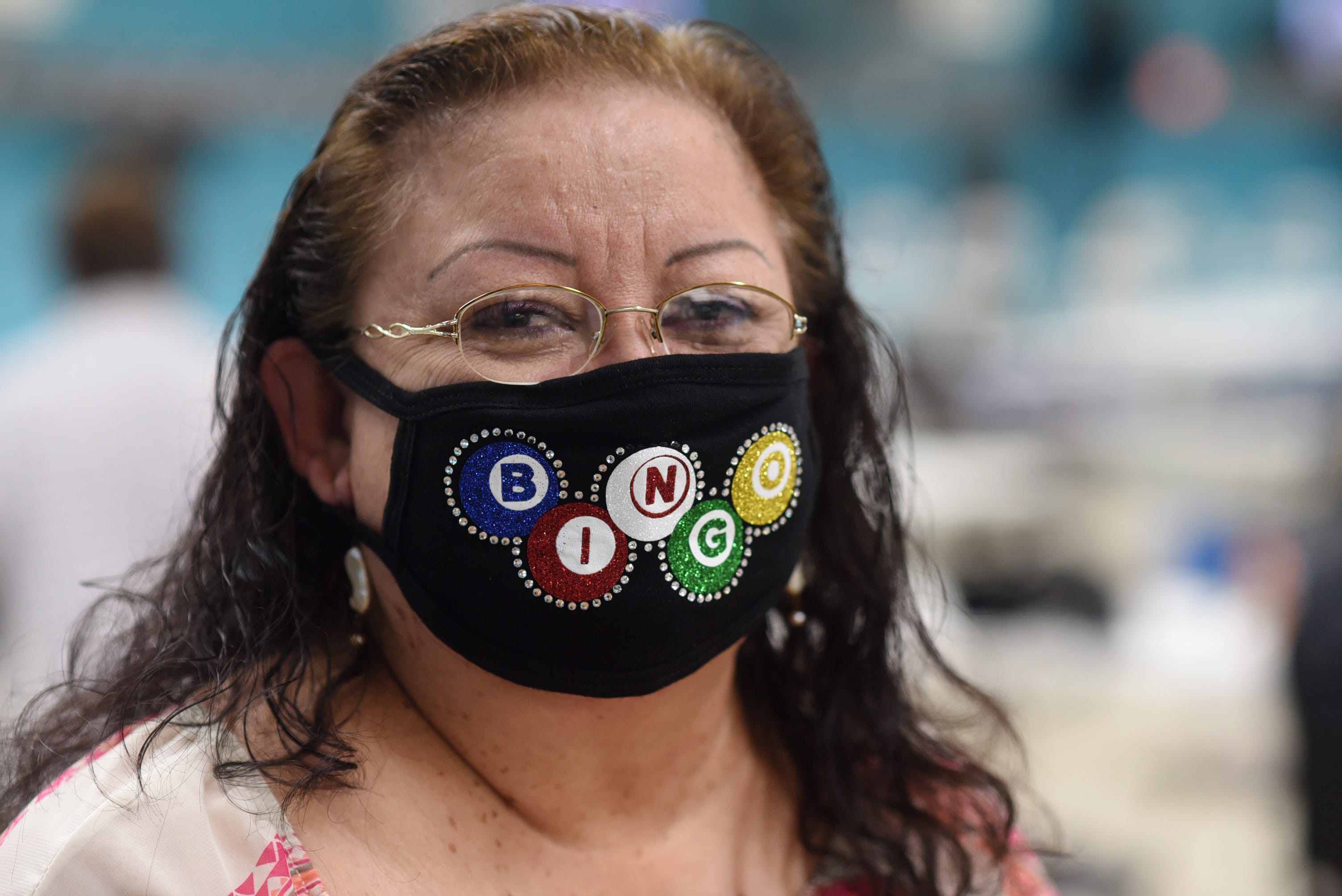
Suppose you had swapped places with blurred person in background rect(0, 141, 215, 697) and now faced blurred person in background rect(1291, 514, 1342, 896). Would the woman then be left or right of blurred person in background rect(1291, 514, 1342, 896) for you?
right

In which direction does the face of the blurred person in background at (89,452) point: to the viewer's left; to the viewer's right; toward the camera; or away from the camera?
away from the camera

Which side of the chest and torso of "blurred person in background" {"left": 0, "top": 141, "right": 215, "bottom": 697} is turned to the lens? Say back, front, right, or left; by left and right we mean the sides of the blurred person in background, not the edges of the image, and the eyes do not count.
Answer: back

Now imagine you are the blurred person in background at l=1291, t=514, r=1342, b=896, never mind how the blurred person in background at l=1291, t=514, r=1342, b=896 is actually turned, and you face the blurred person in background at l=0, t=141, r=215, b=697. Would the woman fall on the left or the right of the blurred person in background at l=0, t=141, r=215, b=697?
left

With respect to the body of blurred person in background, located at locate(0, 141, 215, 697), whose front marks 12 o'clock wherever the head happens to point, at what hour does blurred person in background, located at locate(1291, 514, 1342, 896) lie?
blurred person in background, located at locate(1291, 514, 1342, 896) is roughly at 4 o'clock from blurred person in background, located at locate(0, 141, 215, 697).

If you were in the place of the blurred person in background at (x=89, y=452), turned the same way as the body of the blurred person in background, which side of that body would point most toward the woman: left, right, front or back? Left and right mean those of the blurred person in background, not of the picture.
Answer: back
